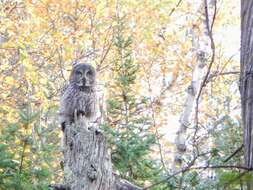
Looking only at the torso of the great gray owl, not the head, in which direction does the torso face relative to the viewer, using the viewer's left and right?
facing the viewer and to the right of the viewer

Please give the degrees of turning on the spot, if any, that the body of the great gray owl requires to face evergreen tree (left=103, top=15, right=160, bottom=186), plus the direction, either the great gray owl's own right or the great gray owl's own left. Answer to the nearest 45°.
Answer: approximately 90° to the great gray owl's own left

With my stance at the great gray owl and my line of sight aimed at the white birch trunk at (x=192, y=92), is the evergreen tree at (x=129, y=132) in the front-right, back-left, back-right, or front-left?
front-right

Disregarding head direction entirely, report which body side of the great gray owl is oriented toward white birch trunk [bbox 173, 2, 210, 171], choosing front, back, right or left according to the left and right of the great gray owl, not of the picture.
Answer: left
